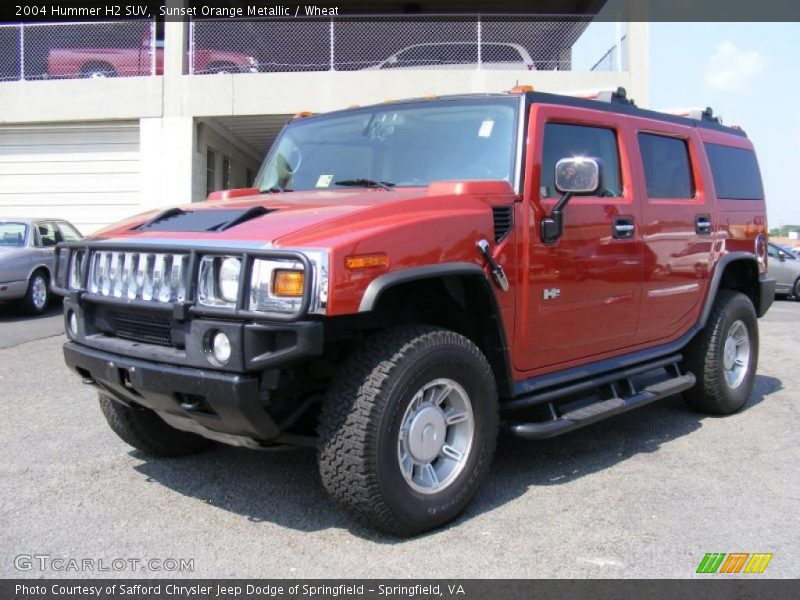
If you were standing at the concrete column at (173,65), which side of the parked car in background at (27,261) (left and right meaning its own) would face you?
front

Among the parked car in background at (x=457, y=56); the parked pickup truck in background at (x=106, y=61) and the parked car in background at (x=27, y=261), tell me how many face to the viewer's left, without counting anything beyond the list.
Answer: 1

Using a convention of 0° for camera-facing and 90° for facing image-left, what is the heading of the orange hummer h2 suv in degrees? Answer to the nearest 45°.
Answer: approximately 45°

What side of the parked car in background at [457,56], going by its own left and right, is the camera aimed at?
left

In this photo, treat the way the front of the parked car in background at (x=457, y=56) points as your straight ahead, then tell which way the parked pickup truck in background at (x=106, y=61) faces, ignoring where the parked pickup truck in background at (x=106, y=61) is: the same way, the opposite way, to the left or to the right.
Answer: the opposite way

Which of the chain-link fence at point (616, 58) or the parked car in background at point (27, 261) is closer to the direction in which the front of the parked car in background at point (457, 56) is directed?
the parked car in background

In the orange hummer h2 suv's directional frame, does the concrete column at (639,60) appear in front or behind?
behind

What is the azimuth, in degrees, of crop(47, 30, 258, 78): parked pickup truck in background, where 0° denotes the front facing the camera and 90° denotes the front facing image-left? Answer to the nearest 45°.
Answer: approximately 270°

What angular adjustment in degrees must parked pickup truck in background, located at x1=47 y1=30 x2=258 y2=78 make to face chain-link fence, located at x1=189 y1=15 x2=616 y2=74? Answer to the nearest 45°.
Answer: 0° — it already faces it

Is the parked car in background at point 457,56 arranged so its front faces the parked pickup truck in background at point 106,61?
yes

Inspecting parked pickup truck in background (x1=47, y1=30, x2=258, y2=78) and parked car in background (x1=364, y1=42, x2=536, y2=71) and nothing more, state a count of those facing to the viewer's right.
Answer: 1
